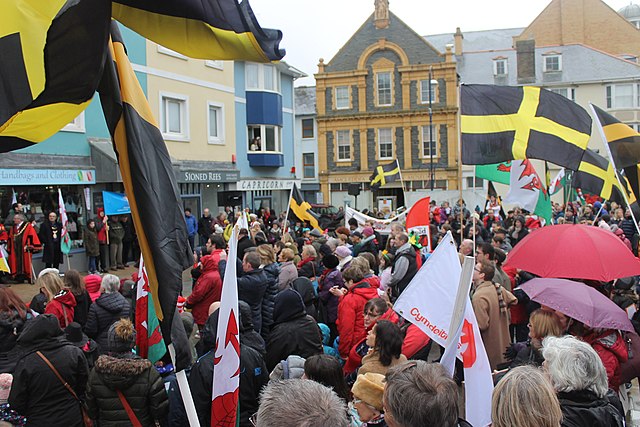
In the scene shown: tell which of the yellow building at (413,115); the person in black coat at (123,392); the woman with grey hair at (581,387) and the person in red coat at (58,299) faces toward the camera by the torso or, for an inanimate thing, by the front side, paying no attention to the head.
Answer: the yellow building

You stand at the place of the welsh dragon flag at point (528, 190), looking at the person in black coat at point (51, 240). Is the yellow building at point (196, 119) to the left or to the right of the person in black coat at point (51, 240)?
right

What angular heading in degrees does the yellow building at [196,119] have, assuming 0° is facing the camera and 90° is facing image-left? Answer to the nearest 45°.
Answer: approximately 315°

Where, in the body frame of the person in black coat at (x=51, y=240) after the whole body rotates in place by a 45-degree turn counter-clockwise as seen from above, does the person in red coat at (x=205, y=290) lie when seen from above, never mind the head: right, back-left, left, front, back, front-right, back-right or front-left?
right

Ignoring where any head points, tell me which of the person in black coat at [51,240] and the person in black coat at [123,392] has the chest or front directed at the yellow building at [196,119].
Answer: the person in black coat at [123,392]

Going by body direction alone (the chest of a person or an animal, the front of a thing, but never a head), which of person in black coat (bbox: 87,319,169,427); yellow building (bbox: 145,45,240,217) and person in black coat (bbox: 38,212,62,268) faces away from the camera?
person in black coat (bbox: 87,319,169,427)

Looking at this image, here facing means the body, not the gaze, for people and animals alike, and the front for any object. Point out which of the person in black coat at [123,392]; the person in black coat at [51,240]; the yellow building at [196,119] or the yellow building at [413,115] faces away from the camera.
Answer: the person in black coat at [123,392]

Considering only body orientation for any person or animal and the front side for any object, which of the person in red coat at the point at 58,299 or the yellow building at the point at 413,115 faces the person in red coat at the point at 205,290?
the yellow building

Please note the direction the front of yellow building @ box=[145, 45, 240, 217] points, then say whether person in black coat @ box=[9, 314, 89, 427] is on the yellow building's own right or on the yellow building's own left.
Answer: on the yellow building's own right

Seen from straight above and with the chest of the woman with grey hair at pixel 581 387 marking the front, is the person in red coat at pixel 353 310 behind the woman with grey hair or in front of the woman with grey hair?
in front

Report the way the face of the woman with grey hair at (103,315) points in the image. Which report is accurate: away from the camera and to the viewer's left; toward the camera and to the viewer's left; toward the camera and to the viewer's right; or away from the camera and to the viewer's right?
away from the camera and to the viewer's left

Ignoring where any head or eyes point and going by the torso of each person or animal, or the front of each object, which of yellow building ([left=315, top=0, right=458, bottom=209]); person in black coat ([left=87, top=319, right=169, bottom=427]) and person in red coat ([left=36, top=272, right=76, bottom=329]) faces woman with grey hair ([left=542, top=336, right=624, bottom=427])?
the yellow building

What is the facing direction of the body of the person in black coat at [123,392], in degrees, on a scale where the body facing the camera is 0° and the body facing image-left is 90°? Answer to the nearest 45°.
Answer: approximately 180°

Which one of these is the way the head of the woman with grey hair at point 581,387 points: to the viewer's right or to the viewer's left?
to the viewer's left
